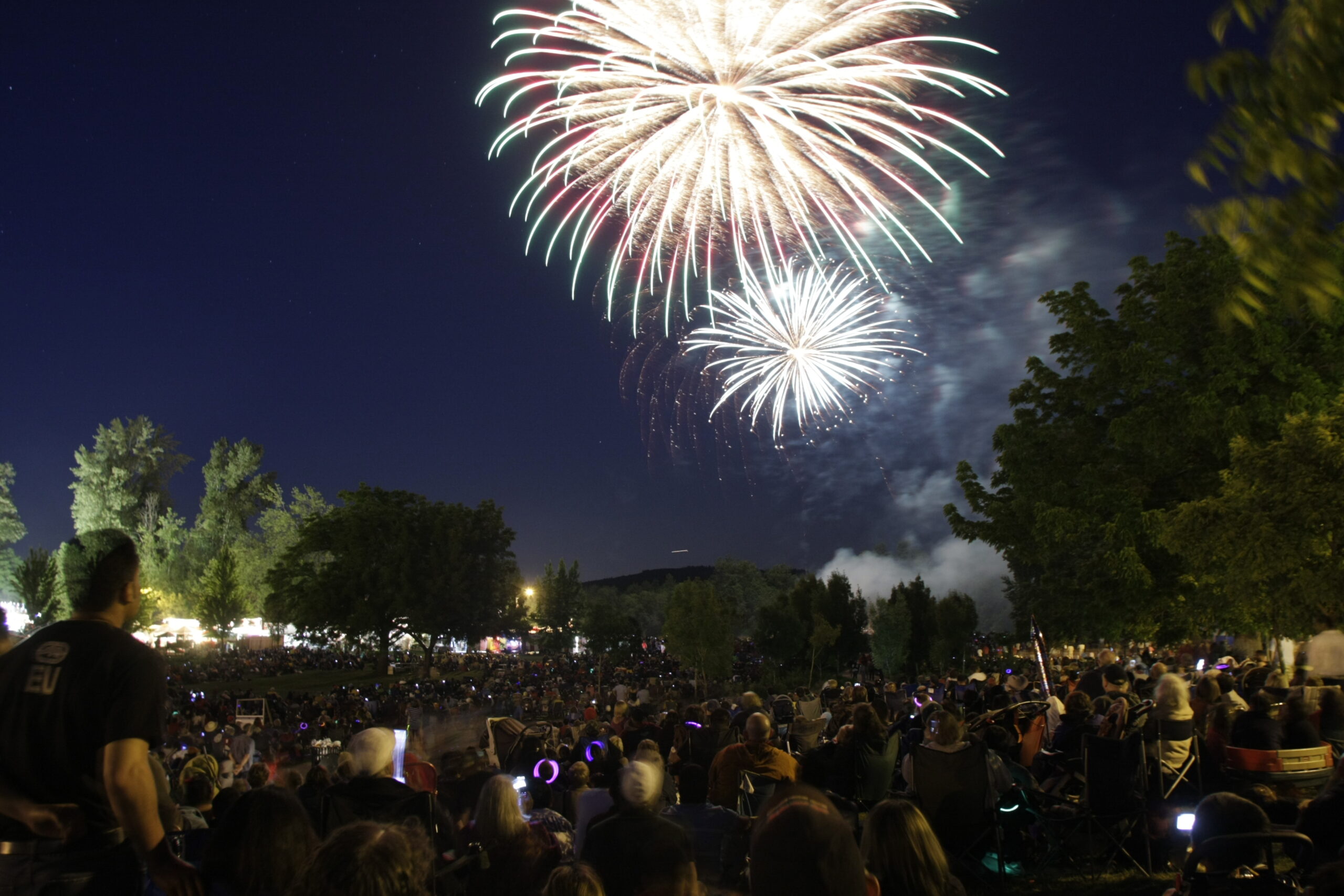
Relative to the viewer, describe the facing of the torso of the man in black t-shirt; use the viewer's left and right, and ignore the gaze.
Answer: facing away from the viewer and to the right of the viewer

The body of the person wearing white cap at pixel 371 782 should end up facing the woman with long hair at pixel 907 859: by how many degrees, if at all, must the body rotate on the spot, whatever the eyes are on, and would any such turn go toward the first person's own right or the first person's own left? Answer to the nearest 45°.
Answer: approximately 135° to the first person's own right

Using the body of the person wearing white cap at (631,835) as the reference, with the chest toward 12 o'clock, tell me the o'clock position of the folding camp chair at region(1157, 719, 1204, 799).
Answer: The folding camp chair is roughly at 2 o'clock from the person wearing white cap.

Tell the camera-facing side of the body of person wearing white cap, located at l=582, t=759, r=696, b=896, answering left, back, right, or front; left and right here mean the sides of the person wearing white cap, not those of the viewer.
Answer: back

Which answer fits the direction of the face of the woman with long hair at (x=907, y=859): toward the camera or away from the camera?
away from the camera

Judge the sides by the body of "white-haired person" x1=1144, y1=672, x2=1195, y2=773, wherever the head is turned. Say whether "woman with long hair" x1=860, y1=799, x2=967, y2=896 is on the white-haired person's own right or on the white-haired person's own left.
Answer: on the white-haired person's own left

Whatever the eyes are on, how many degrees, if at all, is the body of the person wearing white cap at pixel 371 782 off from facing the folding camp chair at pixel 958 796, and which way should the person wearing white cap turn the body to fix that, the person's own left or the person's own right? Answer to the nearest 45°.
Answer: approximately 90° to the person's own right

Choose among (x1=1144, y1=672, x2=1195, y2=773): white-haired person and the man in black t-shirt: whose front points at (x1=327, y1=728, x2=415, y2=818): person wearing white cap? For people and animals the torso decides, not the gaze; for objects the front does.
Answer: the man in black t-shirt

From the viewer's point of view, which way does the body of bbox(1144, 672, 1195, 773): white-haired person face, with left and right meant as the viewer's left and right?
facing away from the viewer and to the left of the viewer

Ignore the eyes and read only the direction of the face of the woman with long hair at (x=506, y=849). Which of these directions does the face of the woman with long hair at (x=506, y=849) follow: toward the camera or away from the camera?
away from the camera

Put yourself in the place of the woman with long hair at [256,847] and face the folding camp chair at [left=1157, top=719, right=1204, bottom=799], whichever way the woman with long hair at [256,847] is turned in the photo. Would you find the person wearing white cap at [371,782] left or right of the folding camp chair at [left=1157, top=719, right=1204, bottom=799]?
left

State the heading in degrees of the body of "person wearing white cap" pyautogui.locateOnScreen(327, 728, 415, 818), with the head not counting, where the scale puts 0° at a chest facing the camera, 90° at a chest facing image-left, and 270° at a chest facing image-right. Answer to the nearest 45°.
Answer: approximately 180°

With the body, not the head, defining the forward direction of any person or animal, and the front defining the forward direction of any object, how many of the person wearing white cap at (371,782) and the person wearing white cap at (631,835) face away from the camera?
2

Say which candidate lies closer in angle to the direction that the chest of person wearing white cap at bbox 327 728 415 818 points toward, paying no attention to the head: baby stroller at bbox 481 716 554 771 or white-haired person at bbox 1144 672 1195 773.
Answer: the baby stroller

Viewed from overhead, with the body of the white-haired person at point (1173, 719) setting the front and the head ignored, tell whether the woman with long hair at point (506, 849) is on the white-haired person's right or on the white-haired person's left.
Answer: on the white-haired person's left

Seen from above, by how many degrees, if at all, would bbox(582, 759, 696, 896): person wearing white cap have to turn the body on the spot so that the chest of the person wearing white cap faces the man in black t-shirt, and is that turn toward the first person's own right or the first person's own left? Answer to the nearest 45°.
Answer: approximately 135° to the first person's own left
